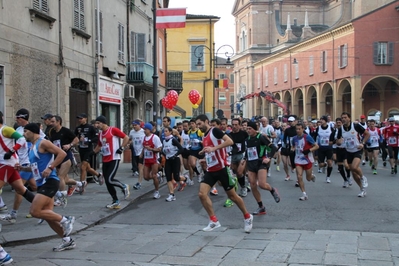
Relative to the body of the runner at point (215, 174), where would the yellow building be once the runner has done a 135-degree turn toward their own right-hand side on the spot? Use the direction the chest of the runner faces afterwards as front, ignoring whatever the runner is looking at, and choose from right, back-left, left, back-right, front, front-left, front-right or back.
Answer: front

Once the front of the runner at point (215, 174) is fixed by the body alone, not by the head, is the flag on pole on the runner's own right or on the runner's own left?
on the runner's own right

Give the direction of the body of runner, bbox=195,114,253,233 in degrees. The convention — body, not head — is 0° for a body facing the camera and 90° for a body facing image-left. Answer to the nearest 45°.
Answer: approximately 45°
